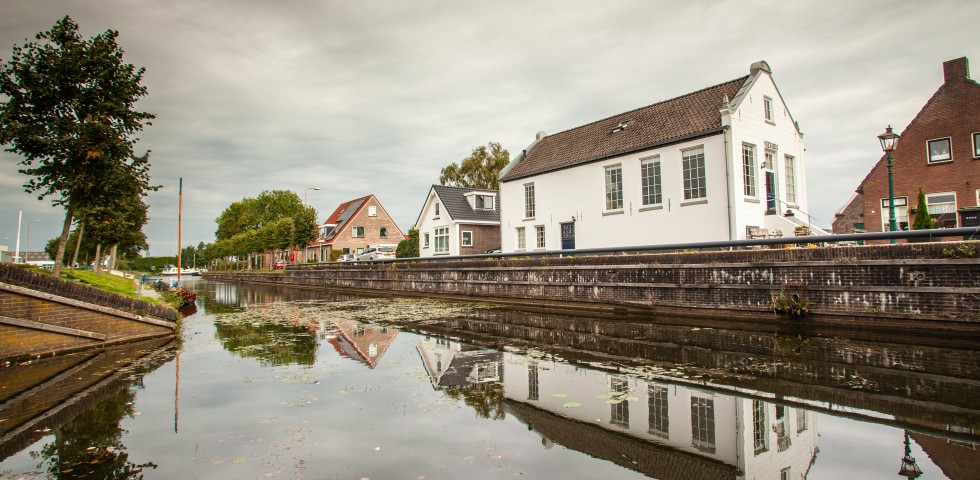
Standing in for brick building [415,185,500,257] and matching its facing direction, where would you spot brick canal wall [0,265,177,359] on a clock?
The brick canal wall is roughly at 11 o'clock from the brick building.

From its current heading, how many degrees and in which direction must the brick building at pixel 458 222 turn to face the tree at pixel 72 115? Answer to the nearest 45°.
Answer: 0° — it already faces it

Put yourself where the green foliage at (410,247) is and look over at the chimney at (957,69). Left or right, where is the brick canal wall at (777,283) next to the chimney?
right

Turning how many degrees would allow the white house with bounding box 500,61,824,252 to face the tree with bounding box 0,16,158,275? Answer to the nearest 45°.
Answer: approximately 90° to its right

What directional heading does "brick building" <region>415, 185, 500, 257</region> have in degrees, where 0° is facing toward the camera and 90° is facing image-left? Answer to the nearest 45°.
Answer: approximately 45°

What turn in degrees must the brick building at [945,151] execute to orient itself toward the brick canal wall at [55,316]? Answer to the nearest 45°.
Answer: approximately 45° to its right
